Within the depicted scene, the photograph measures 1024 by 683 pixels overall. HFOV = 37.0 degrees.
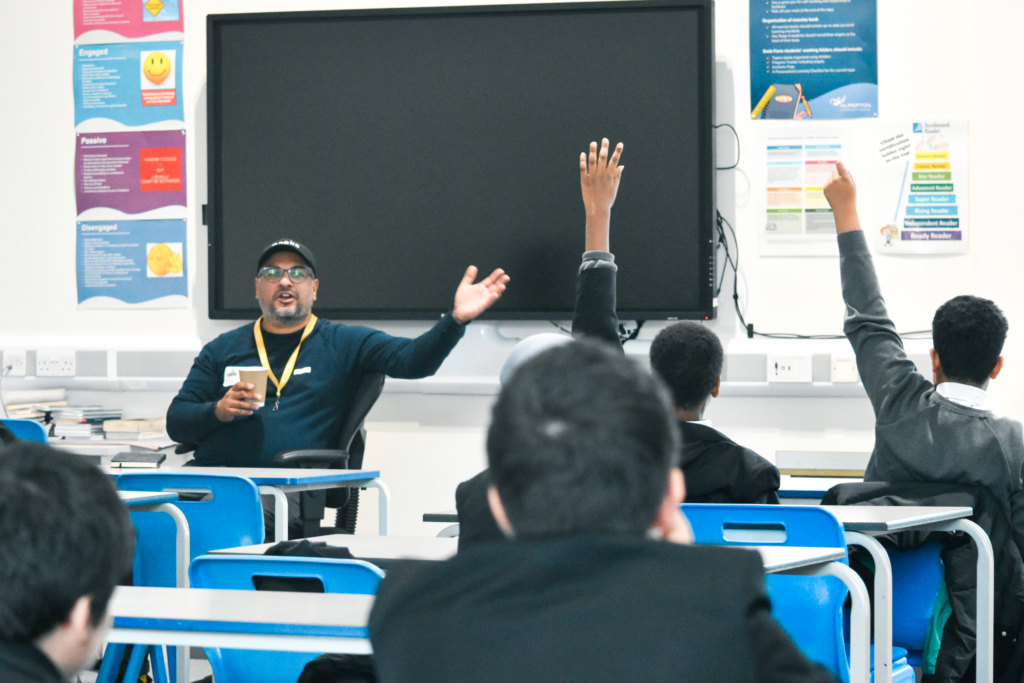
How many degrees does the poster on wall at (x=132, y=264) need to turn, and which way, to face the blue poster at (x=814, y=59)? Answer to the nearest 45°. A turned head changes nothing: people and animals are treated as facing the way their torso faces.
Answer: approximately 45° to its left

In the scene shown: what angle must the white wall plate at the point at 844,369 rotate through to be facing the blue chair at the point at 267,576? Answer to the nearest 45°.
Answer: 0° — it already faces it

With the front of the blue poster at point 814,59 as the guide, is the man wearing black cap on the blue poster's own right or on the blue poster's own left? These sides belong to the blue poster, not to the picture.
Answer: on the blue poster's own right

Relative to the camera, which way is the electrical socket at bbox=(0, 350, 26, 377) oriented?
toward the camera

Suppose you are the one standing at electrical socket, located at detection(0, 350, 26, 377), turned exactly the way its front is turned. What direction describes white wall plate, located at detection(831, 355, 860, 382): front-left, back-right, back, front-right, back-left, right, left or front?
front-left

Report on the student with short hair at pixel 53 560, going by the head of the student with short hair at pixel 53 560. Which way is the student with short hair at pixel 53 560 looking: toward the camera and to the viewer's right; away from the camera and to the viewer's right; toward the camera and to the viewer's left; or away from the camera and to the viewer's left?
away from the camera and to the viewer's right

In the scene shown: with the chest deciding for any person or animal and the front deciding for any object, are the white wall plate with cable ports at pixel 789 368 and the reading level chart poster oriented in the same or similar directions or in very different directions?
same or similar directions

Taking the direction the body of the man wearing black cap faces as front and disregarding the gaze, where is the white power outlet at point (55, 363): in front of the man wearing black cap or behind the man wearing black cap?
behind

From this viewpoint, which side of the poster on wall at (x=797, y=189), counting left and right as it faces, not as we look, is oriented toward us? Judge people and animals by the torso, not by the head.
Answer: front

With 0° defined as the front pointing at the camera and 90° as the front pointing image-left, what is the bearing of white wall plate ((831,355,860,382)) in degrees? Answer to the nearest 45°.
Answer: approximately 0°

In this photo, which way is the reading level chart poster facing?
toward the camera

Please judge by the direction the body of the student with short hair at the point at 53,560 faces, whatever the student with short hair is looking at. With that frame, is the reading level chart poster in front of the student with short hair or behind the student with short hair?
in front

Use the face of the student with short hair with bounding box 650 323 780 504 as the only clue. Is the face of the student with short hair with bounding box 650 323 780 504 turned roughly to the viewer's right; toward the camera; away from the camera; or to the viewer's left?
away from the camera

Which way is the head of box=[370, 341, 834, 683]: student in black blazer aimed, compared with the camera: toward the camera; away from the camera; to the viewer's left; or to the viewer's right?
away from the camera

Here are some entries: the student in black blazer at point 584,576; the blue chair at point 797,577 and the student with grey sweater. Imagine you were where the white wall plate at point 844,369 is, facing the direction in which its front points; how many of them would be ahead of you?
3

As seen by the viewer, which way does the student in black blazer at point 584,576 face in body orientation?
away from the camera
